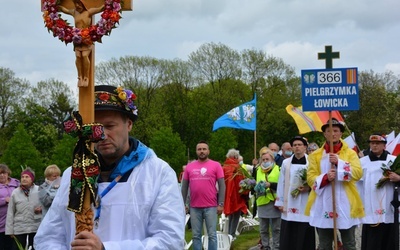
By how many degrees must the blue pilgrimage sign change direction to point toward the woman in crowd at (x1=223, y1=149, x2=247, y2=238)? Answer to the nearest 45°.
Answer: approximately 135° to its right

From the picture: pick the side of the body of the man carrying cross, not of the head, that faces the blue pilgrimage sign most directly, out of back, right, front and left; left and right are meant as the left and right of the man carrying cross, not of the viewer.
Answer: back

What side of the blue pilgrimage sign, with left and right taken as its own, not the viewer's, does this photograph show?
front

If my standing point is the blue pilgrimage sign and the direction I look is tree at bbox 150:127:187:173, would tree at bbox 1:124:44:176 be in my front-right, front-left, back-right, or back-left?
front-left

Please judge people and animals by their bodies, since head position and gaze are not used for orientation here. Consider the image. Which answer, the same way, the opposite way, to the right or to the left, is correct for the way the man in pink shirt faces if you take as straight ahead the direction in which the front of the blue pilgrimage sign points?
the same way

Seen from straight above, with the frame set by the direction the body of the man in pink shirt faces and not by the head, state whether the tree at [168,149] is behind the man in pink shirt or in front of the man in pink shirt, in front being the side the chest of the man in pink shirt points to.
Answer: behind

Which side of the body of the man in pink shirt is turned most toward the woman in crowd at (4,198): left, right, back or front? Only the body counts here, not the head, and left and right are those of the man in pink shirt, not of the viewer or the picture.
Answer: right

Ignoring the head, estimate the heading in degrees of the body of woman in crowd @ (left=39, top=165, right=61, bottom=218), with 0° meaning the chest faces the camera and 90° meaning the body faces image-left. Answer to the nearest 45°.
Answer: approximately 315°

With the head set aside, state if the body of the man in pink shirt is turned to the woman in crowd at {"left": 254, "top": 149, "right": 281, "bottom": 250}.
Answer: no

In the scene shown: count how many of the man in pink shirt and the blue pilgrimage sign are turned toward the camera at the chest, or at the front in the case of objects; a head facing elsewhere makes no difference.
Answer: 2
